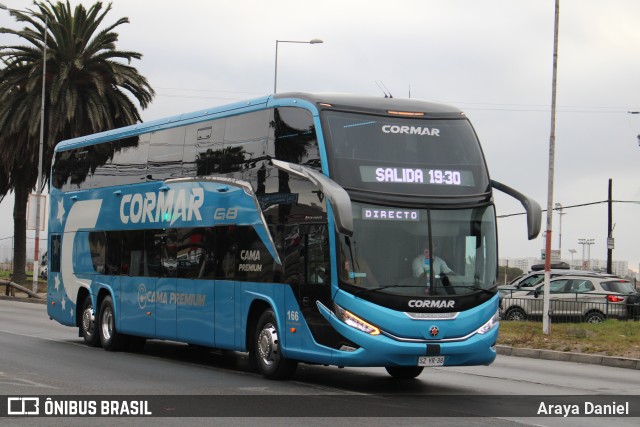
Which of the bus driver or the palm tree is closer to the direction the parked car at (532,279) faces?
the palm tree

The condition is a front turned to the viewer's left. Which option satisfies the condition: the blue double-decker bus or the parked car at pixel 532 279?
the parked car

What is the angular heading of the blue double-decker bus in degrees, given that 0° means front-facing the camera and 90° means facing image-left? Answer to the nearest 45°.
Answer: approximately 315°

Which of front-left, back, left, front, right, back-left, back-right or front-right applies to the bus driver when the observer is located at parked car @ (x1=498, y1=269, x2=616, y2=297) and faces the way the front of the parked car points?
left

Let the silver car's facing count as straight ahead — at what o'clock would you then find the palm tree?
The palm tree is roughly at 1 o'clock from the silver car.

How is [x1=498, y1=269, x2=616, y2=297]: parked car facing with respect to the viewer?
to the viewer's left

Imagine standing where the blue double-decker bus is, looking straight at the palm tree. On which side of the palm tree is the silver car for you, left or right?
right

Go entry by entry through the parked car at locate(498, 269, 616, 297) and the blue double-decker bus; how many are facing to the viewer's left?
1

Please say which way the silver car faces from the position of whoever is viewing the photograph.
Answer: facing away from the viewer and to the left of the viewer
